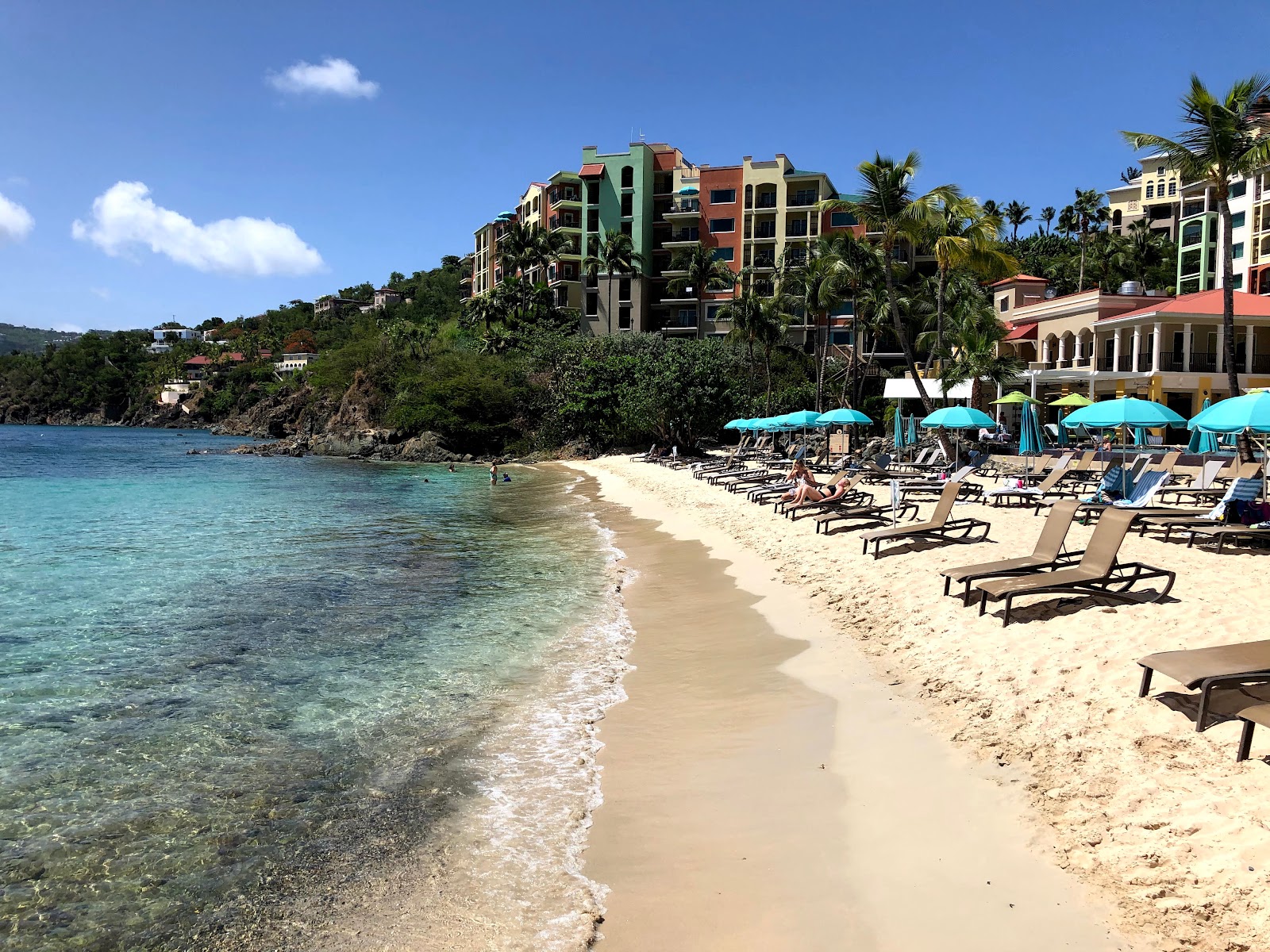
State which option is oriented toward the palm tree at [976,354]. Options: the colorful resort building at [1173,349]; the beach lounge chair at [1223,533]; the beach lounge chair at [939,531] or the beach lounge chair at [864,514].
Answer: the colorful resort building

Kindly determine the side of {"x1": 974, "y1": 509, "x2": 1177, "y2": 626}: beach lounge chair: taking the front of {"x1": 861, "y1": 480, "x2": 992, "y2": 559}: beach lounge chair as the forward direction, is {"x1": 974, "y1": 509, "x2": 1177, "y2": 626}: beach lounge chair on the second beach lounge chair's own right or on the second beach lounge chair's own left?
on the second beach lounge chair's own left

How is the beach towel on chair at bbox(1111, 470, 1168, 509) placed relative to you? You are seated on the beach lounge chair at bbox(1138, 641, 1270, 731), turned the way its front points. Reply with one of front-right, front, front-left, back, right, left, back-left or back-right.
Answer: back-right

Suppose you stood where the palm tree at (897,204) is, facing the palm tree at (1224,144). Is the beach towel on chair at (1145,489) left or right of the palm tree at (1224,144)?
right

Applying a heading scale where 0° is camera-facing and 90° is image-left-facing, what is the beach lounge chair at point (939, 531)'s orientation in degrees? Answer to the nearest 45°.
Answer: approximately 45°

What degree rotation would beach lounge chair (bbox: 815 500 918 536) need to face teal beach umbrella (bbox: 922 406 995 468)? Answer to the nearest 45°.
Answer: approximately 135° to its right

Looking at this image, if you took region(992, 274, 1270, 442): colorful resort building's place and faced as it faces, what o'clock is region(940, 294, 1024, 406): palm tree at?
The palm tree is roughly at 12 o'clock from the colorful resort building.
